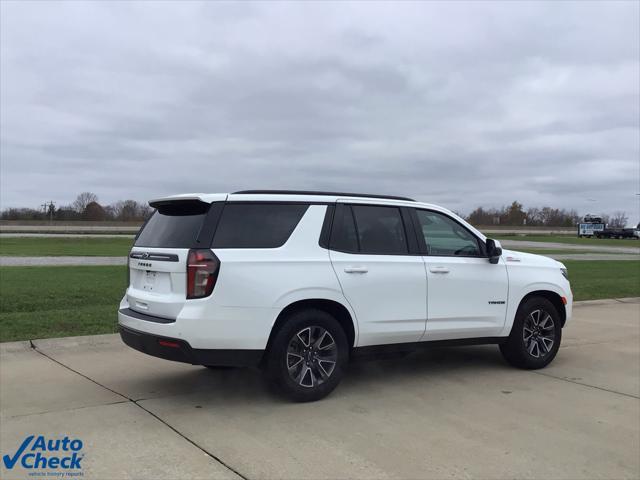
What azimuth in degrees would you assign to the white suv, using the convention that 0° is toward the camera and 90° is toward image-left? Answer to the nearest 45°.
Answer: approximately 225°
